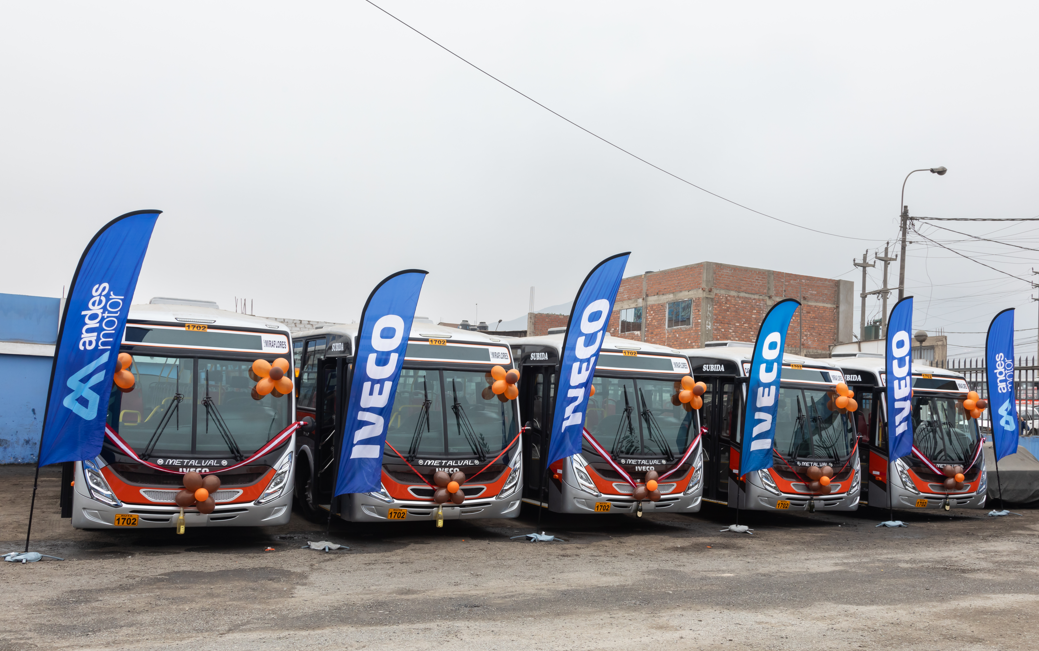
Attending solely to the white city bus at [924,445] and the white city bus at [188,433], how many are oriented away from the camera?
0

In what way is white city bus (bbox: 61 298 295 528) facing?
toward the camera

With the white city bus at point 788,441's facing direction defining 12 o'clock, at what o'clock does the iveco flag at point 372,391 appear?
The iveco flag is roughly at 3 o'clock from the white city bus.

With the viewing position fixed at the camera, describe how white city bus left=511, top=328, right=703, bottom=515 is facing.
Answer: facing the viewer and to the right of the viewer

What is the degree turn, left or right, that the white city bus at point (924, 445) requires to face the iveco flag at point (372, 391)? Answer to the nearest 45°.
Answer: approximately 90° to its right

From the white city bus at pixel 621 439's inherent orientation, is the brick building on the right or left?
on its left

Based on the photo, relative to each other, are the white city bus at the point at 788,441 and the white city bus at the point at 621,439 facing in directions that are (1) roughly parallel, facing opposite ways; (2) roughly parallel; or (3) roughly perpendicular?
roughly parallel

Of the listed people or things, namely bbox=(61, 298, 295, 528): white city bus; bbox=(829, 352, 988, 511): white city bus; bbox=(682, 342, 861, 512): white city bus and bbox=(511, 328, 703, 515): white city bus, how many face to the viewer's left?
0

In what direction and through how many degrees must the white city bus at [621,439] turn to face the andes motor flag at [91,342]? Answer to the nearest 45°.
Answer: approximately 90° to its right

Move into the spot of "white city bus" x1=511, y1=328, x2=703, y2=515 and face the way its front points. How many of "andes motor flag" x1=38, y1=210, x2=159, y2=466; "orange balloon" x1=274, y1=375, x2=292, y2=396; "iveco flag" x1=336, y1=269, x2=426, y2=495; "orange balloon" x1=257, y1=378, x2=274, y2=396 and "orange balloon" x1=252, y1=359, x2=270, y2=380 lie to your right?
5

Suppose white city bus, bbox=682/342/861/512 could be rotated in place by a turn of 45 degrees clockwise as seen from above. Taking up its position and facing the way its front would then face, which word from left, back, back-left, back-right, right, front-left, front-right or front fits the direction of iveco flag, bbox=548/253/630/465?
front-right

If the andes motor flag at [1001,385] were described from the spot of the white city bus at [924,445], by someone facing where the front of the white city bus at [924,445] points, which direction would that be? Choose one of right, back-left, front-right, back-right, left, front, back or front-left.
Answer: left

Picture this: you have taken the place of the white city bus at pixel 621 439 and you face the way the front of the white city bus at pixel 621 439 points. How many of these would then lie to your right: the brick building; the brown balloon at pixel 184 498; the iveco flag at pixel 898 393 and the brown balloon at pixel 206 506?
2

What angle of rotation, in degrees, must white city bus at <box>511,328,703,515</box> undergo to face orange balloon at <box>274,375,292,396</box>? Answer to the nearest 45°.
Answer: approximately 90° to its right

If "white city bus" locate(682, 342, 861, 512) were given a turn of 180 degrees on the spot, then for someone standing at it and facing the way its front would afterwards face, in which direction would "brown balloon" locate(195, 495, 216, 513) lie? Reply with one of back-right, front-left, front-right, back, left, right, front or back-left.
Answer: left

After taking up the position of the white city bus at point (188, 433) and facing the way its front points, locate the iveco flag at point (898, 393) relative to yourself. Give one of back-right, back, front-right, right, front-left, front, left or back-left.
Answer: left

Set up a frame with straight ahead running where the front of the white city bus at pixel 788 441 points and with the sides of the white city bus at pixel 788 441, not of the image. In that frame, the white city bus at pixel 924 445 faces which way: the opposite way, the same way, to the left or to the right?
the same way

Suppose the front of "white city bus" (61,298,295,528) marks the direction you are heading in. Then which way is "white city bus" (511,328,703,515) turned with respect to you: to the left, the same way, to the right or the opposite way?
the same way

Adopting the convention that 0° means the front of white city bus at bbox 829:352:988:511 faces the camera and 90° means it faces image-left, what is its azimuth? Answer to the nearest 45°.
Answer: approximately 315°

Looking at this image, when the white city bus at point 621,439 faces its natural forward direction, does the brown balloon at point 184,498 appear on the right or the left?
on its right

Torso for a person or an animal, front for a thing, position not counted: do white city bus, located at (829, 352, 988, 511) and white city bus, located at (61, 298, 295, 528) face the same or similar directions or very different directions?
same or similar directions
